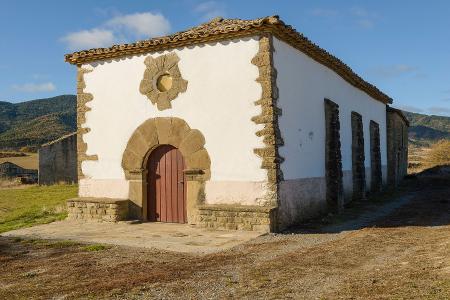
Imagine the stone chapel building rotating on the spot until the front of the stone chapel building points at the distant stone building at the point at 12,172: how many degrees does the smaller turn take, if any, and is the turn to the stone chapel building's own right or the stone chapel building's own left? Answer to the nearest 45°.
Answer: approximately 90° to the stone chapel building's own right

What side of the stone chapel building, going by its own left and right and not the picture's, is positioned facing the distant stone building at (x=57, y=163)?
right

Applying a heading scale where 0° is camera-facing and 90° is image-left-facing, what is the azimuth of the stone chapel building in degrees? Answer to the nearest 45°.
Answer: approximately 45°

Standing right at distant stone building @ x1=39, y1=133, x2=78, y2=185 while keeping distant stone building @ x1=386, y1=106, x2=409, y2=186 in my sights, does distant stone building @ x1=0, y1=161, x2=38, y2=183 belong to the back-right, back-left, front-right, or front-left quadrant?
back-left

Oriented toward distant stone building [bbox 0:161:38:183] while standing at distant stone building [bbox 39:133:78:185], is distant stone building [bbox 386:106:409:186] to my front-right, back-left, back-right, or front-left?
back-right
